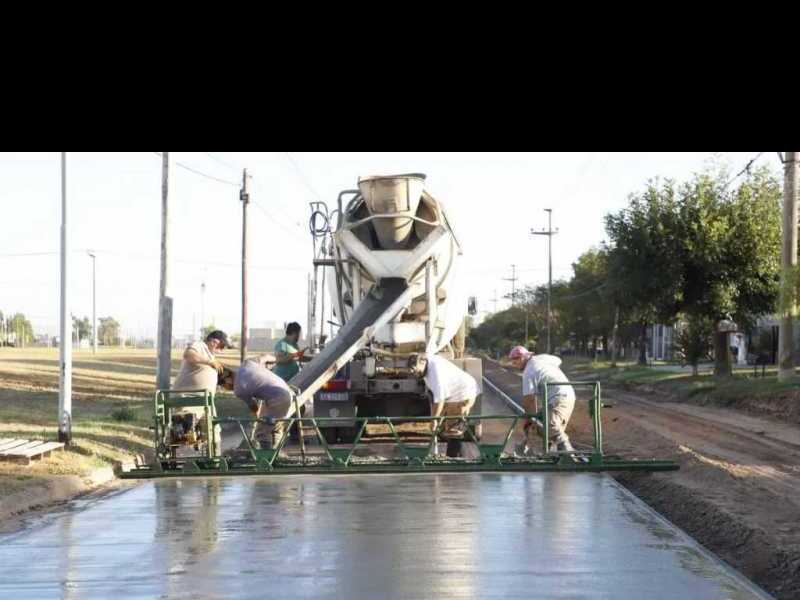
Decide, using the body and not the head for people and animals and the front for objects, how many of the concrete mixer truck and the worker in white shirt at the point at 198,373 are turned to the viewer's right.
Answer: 1

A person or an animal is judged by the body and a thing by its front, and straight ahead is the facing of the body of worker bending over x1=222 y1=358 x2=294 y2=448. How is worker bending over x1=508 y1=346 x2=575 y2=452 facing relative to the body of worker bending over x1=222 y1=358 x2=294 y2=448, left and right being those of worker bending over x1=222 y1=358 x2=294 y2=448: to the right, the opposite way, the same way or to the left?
the same way

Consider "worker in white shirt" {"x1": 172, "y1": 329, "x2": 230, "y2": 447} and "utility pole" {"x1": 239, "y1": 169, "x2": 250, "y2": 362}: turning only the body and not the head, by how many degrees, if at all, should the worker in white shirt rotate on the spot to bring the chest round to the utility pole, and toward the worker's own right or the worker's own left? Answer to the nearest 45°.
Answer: approximately 90° to the worker's own left

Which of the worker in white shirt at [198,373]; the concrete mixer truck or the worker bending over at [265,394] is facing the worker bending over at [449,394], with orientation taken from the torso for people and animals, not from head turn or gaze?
the worker in white shirt

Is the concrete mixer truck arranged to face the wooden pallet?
no

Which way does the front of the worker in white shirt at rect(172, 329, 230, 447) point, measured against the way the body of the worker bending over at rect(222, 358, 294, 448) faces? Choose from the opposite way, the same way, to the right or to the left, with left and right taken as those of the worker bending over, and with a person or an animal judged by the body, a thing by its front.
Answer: the opposite way

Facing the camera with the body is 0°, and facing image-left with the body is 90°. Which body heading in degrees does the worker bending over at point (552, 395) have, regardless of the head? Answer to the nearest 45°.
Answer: approximately 90°

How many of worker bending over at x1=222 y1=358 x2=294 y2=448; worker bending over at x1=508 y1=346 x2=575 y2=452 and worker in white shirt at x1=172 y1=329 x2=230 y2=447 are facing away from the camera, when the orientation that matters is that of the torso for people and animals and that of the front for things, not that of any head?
0

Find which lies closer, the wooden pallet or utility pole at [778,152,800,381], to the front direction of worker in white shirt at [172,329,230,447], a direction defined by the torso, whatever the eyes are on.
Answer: the utility pole

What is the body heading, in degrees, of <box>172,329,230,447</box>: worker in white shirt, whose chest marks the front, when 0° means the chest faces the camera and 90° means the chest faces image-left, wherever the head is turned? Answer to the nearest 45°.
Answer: approximately 270°

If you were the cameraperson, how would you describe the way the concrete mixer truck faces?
facing away from the viewer

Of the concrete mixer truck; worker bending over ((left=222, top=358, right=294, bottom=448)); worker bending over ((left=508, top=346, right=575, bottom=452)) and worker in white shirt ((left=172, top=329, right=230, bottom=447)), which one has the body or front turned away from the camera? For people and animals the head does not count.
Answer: the concrete mixer truck

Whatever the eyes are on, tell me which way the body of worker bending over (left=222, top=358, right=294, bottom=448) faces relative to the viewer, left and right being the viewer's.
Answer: facing to the left of the viewer

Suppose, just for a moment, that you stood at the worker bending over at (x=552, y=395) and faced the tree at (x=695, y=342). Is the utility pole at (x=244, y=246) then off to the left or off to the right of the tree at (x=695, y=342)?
left

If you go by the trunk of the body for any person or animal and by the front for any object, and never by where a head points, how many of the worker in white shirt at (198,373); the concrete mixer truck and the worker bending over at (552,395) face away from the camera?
1

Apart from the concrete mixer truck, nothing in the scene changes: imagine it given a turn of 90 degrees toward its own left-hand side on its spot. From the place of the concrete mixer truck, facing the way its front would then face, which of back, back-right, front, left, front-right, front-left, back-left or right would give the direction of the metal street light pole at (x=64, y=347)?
front

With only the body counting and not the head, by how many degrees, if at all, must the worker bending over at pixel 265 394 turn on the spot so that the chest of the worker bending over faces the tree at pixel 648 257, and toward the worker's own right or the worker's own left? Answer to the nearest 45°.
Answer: approximately 135° to the worker's own right
